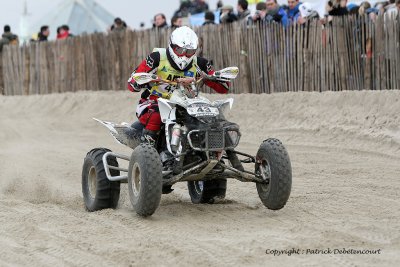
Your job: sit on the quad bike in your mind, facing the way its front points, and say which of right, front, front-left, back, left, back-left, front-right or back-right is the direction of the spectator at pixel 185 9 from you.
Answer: back-left

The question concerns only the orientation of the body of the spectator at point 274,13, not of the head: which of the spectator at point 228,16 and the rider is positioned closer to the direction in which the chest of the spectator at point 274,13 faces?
the rider

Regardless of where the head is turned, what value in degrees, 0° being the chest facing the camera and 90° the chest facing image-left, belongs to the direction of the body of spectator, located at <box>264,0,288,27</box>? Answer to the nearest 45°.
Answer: approximately 45°

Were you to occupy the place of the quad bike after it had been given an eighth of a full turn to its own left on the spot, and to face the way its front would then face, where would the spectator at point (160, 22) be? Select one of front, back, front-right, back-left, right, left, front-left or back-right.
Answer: left

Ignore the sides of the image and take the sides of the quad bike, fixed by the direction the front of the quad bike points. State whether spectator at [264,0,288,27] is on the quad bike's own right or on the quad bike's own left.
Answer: on the quad bike's own left

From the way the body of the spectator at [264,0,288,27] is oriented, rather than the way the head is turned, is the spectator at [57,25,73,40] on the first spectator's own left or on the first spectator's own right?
on the first spectator's own right

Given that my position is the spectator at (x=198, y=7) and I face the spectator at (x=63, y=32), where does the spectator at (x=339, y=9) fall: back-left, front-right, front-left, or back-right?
back-left
